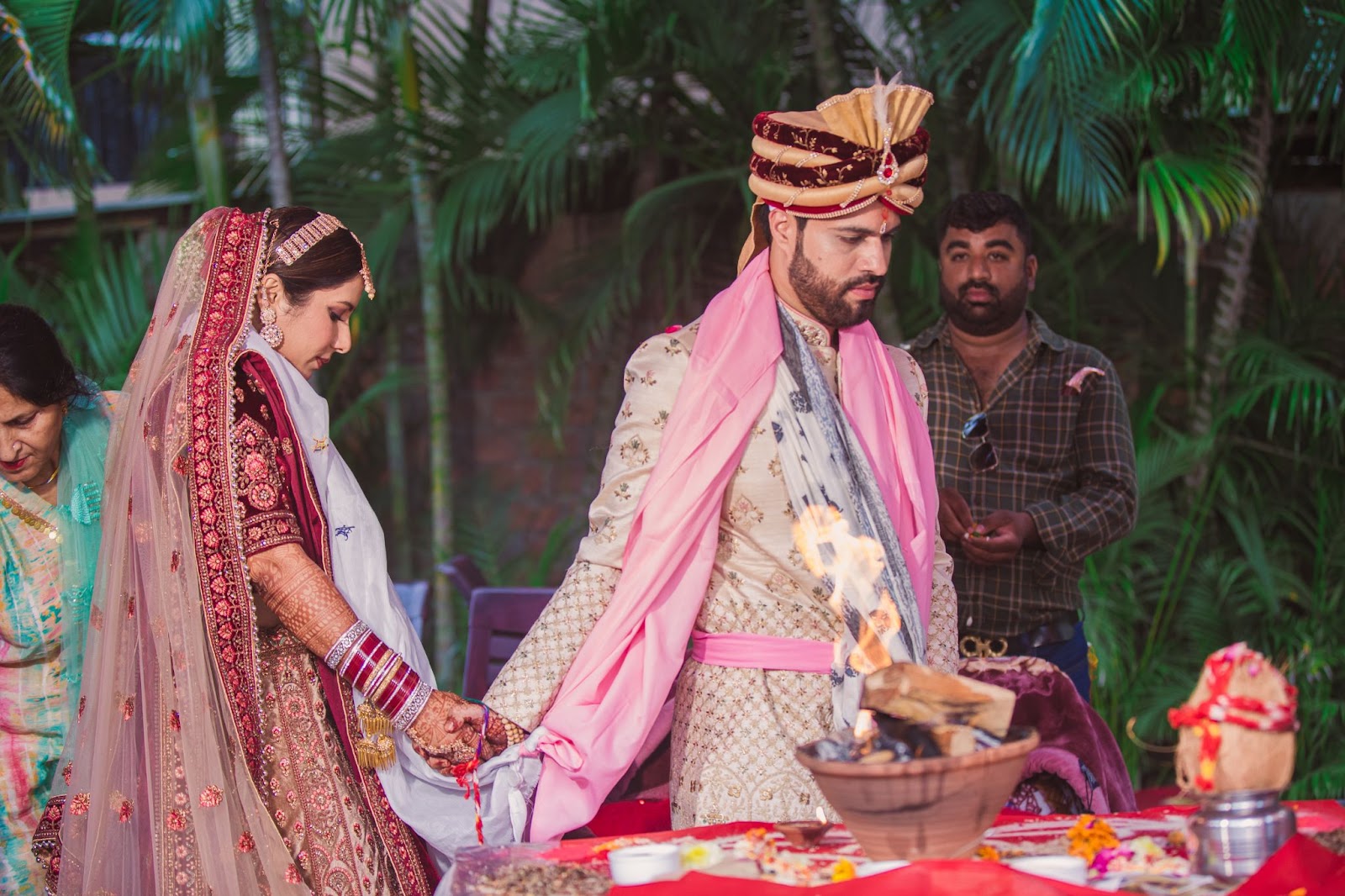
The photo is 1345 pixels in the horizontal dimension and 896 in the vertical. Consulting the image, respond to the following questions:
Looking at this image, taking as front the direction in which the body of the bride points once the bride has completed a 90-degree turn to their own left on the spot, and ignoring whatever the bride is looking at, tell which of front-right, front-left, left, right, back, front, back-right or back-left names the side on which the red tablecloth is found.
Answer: back-right

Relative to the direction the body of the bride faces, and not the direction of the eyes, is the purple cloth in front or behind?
in front

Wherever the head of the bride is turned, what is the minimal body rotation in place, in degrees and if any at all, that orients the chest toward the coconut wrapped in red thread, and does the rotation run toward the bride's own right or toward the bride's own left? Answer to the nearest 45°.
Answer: approximately 45° to the bride's own right

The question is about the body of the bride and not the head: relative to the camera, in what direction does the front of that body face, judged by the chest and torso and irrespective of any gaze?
to the viewer's right

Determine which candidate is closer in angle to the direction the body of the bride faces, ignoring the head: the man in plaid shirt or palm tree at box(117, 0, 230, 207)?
the man in plaid shirt

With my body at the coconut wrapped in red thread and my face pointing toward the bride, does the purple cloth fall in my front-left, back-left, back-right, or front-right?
front-right

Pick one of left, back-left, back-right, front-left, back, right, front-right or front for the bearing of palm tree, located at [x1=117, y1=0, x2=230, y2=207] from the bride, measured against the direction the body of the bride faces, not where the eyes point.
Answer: left

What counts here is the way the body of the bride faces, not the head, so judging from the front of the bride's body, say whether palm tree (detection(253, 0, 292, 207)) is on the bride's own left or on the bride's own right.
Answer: on the bride's own left

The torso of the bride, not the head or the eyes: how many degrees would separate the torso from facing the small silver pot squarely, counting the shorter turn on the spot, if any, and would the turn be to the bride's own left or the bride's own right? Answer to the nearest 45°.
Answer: approximately 45° to the bride's own right

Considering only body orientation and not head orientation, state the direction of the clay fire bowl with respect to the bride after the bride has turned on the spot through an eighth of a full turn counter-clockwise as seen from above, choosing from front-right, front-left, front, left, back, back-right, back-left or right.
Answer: right

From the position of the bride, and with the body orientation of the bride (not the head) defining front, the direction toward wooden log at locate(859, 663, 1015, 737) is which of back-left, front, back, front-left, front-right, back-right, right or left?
front-right
